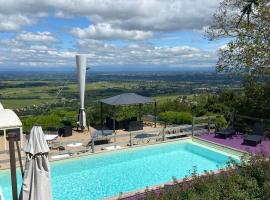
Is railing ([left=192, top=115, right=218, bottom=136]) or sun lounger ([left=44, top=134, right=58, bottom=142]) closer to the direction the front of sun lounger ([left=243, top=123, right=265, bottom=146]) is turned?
the sun lounger

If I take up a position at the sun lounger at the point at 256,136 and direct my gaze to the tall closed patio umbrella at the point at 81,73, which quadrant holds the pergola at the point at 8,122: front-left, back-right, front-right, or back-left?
front-left

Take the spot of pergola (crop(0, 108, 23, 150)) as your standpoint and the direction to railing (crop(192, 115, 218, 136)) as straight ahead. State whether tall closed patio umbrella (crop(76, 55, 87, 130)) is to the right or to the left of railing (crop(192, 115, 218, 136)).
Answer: left

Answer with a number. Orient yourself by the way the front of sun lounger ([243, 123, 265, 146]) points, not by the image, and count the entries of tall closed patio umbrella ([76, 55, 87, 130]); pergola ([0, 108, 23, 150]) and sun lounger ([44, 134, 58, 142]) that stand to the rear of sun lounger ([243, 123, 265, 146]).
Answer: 0

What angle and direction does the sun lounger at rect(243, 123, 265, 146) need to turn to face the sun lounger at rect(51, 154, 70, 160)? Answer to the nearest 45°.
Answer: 0° — it already faces it

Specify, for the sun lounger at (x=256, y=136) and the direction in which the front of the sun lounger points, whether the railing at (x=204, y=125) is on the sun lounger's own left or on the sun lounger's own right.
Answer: on the sun lounger's own right

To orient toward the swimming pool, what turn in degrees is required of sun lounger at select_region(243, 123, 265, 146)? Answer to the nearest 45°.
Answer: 0° — it already faces it

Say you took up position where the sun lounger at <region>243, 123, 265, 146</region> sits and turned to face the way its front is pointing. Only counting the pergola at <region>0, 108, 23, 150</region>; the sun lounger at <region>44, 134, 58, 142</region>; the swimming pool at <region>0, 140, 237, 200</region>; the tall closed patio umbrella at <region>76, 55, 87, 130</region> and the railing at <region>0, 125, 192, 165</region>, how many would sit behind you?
0

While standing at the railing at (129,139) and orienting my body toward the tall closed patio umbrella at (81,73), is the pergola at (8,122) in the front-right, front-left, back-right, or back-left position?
front-left

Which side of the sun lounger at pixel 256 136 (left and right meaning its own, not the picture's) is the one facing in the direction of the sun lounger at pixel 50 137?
front

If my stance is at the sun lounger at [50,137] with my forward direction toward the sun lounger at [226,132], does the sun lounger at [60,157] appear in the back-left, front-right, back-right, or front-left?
front-right

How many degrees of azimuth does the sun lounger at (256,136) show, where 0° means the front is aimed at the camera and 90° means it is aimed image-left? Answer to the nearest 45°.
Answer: approximately 45°

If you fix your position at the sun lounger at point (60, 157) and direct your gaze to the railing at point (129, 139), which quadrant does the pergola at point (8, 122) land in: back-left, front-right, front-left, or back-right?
back-left

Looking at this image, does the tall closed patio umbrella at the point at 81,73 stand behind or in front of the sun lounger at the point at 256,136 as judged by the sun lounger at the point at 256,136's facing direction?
in front
